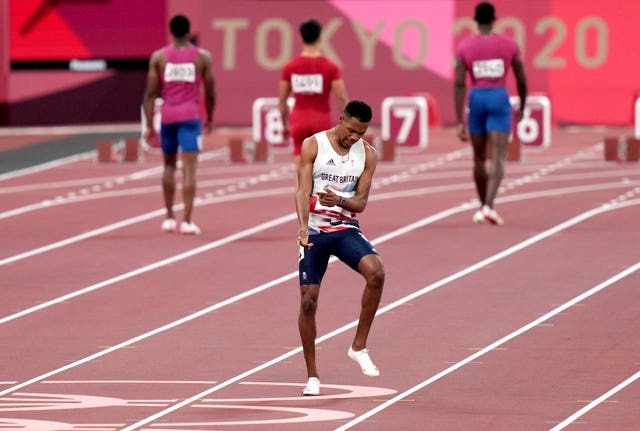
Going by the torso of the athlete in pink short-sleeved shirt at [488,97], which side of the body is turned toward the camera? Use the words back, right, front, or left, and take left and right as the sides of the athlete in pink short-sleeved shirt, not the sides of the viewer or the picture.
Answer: back

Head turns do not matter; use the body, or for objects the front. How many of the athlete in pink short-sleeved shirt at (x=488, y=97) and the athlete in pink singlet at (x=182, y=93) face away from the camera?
2

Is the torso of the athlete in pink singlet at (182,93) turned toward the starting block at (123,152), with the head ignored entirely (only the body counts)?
yes

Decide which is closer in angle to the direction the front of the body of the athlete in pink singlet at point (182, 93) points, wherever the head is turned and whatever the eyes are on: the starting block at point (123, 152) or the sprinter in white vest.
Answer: the starting block

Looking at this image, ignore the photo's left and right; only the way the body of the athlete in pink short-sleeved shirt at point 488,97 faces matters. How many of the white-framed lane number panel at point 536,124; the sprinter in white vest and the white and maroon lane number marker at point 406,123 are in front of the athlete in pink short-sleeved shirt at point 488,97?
2

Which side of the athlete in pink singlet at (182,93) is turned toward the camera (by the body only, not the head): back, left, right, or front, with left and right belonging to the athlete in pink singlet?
back

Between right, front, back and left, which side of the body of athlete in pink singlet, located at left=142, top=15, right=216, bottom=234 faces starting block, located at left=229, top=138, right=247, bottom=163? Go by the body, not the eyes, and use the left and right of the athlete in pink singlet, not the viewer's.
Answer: front

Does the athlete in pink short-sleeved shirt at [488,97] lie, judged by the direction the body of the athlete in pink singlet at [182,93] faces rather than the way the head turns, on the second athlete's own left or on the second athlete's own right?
on the second athlete's own right
